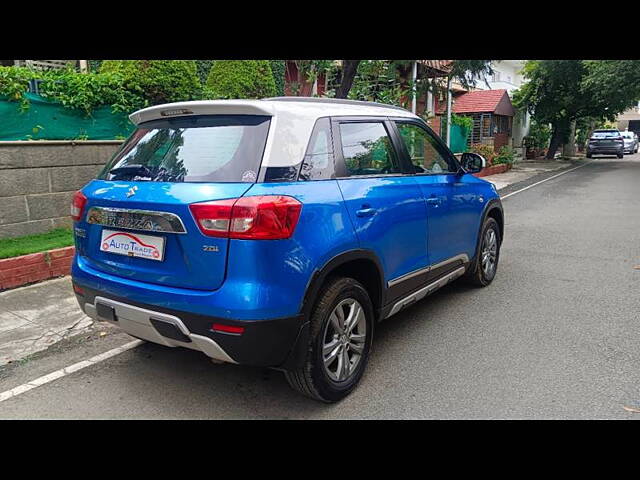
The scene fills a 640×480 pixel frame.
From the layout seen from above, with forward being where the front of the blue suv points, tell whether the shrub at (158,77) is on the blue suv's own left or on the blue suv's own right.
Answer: on the blue suv's own left

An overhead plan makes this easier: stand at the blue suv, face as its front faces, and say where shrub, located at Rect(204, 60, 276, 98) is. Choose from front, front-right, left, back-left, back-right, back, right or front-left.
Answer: front-left

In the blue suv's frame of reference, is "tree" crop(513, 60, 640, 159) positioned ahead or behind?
ahead

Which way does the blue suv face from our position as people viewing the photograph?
facing away from the viewer and to the right of the viewer

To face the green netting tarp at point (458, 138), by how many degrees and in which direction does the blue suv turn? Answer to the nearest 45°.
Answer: approximately 45° to its left

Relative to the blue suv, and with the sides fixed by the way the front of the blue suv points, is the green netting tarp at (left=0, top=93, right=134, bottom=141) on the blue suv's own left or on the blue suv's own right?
on the blue suv's own left

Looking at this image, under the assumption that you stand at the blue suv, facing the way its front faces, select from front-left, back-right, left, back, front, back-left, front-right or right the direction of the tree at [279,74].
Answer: front-left
